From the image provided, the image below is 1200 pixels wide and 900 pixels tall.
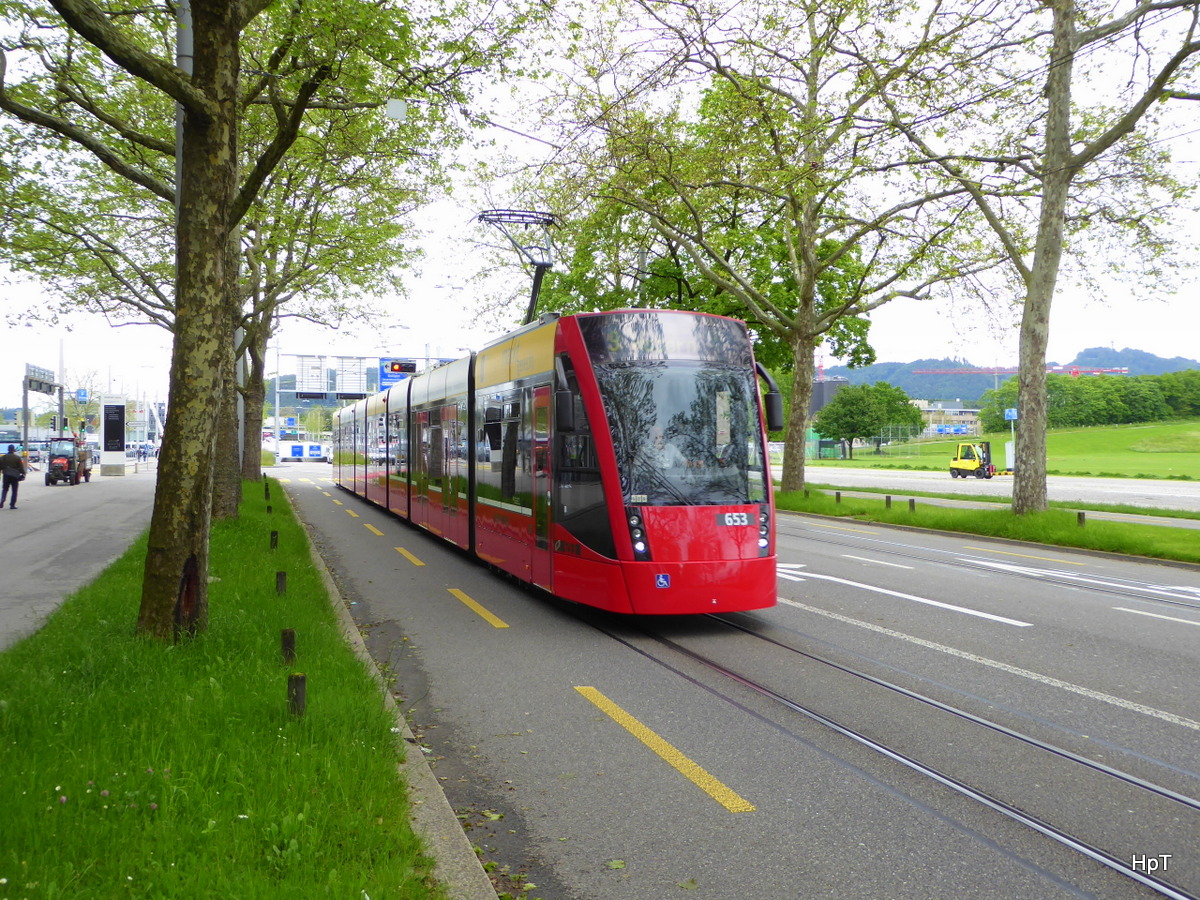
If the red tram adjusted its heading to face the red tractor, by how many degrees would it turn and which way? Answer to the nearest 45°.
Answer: approximately 180°

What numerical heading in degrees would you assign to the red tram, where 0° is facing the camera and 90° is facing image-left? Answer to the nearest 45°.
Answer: approximately 315°

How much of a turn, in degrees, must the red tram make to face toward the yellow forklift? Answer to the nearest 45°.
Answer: approximately 90° to its left

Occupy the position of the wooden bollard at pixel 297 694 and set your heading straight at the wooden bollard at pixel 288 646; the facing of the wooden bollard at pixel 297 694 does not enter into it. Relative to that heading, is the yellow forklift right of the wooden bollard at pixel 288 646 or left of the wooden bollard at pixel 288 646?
right
